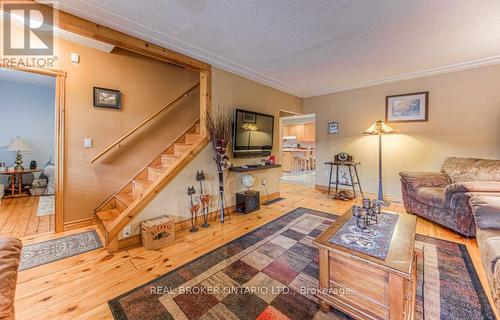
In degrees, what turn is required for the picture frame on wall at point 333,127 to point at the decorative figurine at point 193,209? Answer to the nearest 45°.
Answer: approximately 45° to its right

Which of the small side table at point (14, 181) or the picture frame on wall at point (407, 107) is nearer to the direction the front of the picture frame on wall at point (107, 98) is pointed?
the picture frame on wall

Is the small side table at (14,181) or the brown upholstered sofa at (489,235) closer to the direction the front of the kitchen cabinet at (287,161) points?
the brown upholstered sofa

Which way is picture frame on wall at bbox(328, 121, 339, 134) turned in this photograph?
toward the camera

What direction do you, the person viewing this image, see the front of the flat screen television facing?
facing the viewer and to the right of the viewer

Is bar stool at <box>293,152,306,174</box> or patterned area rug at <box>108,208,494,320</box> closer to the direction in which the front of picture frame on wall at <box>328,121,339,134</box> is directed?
the patterned area rug

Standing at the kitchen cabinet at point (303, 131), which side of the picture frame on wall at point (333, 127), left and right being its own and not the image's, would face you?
back

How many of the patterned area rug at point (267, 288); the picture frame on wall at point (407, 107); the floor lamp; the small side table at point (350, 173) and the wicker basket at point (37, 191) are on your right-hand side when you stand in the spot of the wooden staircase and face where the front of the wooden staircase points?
1

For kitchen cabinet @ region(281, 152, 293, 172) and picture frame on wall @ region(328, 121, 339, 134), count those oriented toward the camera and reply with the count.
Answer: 2

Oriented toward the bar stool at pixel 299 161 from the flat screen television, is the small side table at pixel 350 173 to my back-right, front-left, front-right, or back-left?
front-right

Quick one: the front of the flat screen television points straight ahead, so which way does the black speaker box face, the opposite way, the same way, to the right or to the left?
the same way

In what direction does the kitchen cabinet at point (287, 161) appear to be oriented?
toward the camera

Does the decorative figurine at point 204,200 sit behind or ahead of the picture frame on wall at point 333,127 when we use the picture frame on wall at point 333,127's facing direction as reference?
ahead

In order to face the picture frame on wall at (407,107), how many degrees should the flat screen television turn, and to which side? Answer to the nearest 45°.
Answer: approximately 45° to its left
